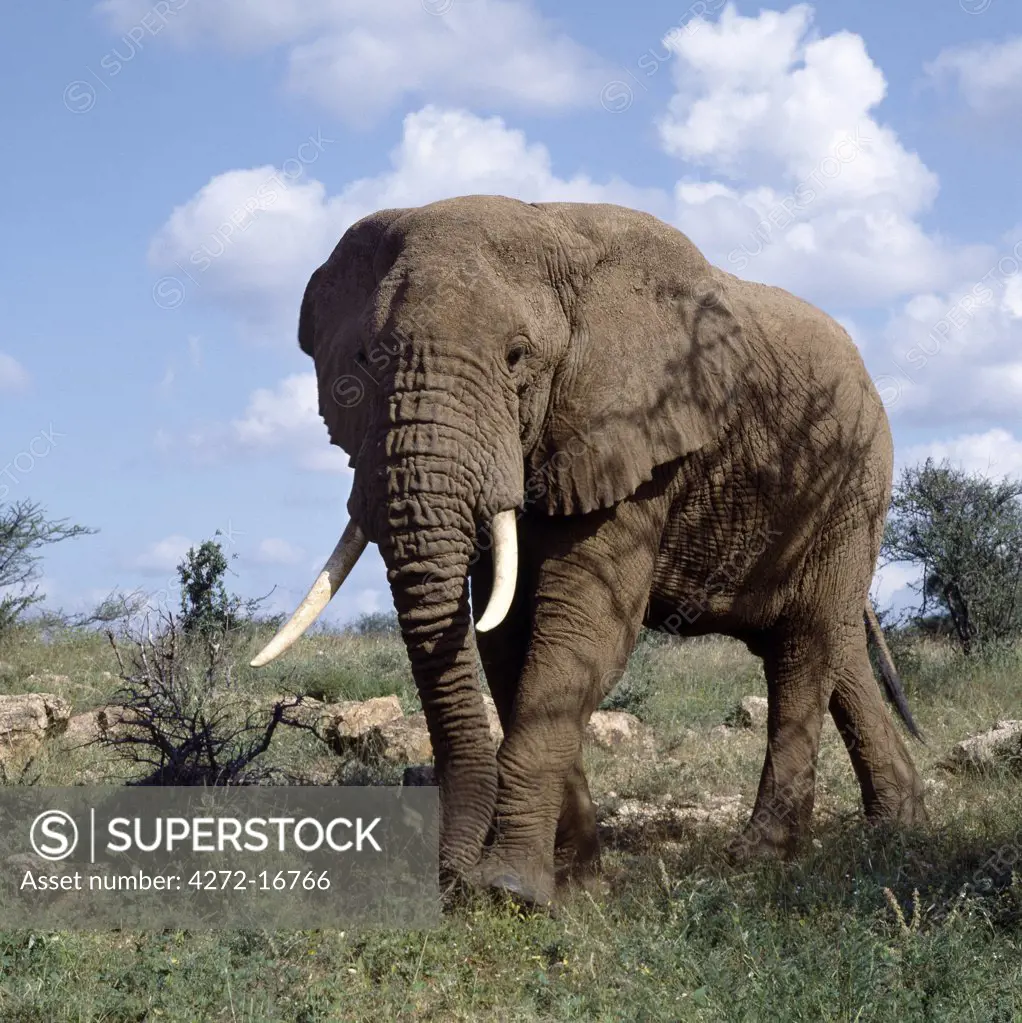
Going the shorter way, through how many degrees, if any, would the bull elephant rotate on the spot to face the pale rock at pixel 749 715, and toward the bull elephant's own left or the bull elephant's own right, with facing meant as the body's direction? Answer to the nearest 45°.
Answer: approximately 135° to the bull elephant's own right

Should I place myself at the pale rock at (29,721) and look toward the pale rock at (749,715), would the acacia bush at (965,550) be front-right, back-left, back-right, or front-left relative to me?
front-left

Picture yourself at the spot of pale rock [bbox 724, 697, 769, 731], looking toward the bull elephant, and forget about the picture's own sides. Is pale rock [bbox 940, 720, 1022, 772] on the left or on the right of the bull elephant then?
left

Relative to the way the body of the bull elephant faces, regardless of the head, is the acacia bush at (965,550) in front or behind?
behind

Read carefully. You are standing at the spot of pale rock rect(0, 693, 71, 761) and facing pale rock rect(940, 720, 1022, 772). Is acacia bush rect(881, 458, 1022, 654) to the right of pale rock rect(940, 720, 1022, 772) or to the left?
left

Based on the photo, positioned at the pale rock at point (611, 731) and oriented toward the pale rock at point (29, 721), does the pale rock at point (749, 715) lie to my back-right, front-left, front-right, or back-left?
back-right

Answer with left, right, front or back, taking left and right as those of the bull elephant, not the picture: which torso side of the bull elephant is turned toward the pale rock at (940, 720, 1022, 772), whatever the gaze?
back

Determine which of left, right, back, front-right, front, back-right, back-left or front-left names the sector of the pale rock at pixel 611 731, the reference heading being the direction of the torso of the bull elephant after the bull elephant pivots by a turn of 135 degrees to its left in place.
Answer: left

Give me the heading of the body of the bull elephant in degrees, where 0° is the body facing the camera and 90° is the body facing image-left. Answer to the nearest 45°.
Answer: approximately 45°

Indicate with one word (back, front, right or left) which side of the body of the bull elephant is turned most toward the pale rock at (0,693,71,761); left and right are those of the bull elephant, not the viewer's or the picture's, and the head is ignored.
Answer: right
